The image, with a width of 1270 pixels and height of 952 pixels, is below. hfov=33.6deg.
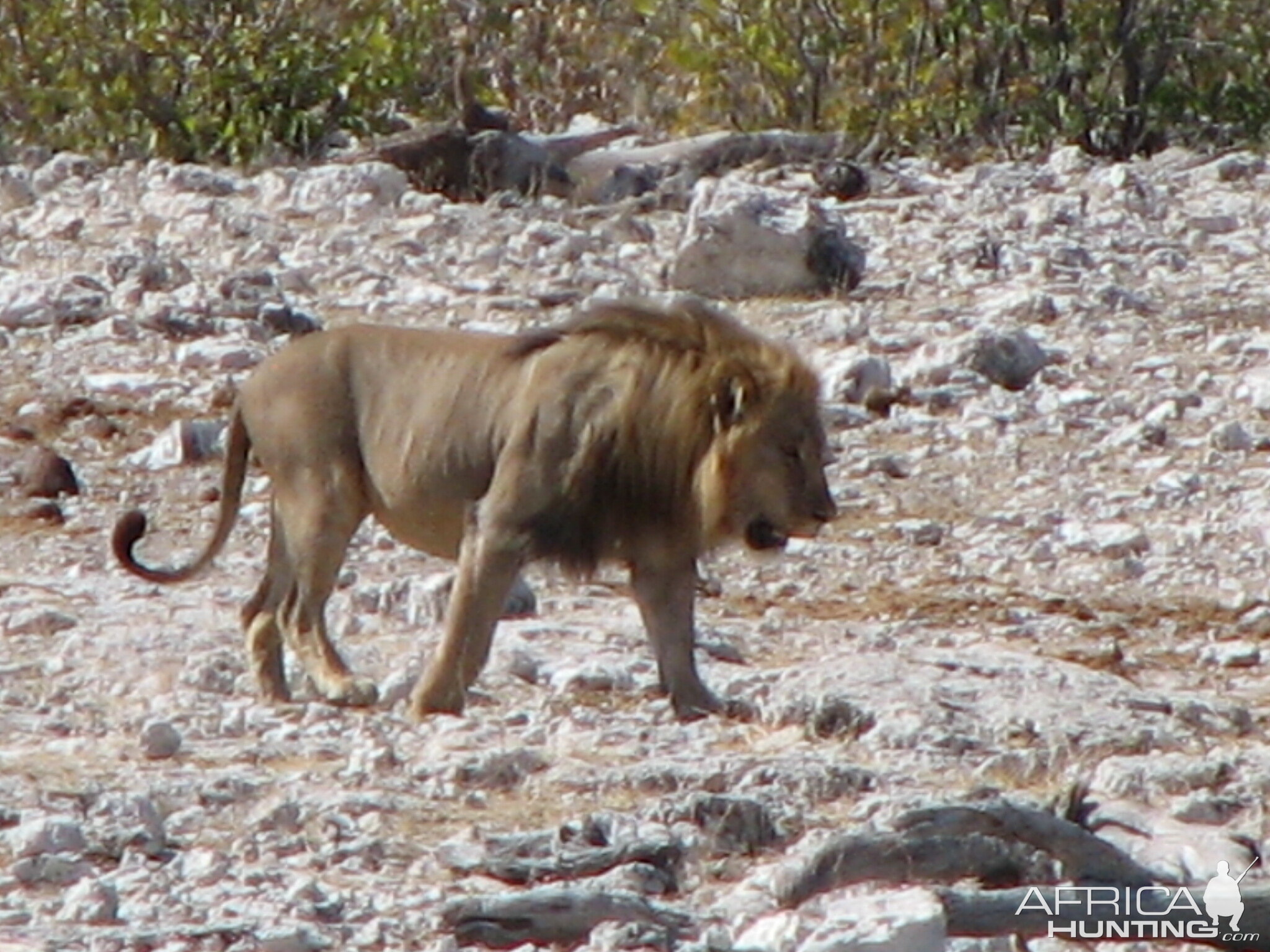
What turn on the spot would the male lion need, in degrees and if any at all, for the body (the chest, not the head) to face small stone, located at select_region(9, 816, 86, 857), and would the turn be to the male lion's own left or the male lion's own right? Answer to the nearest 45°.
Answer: approximately 135° to the male lion's own right

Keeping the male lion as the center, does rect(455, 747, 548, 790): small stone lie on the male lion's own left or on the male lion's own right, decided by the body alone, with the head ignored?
on the male lion's own right

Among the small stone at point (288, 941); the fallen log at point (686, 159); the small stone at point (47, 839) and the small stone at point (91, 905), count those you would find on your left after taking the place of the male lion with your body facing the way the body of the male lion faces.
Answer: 1

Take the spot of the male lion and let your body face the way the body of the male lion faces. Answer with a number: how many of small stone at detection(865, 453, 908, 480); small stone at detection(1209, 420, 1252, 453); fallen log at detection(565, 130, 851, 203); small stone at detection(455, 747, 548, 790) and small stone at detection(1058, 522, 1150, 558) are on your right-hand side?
1

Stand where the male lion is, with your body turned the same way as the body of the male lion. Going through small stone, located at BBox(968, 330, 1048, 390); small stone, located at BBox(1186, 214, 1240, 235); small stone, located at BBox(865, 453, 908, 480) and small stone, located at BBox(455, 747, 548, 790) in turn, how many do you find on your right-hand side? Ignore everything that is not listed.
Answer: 1

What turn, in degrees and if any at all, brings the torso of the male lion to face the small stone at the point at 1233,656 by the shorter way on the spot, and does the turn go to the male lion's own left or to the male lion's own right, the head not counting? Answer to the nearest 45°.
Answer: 0° — it already faces it

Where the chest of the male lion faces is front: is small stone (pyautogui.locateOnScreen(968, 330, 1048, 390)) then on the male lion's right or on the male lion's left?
on the male lion's left

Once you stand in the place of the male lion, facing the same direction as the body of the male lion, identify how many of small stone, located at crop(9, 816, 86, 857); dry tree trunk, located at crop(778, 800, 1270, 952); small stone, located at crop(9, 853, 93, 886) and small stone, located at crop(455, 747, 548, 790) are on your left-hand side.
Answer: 0

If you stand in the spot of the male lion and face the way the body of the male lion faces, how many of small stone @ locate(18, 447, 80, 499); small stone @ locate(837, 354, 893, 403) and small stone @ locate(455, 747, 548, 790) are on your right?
1

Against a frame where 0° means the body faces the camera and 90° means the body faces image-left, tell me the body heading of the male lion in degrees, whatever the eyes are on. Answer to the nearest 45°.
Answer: approximately 270°

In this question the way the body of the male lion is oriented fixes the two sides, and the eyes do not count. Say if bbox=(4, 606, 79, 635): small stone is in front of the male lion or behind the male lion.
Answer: behind

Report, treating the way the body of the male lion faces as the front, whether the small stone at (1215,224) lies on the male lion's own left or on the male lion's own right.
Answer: on the male lion's own left

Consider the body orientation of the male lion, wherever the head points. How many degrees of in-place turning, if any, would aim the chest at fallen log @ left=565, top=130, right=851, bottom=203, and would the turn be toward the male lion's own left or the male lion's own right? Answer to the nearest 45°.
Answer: approximately 90° to the male lion's own left

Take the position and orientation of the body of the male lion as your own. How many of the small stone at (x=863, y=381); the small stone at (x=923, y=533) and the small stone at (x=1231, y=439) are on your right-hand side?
0

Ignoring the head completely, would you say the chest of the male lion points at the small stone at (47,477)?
no

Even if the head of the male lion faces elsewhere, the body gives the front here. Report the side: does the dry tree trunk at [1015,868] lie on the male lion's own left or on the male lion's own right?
on the male lion's own right

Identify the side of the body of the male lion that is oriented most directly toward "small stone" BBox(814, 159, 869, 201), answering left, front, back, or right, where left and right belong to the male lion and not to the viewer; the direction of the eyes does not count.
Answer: left
